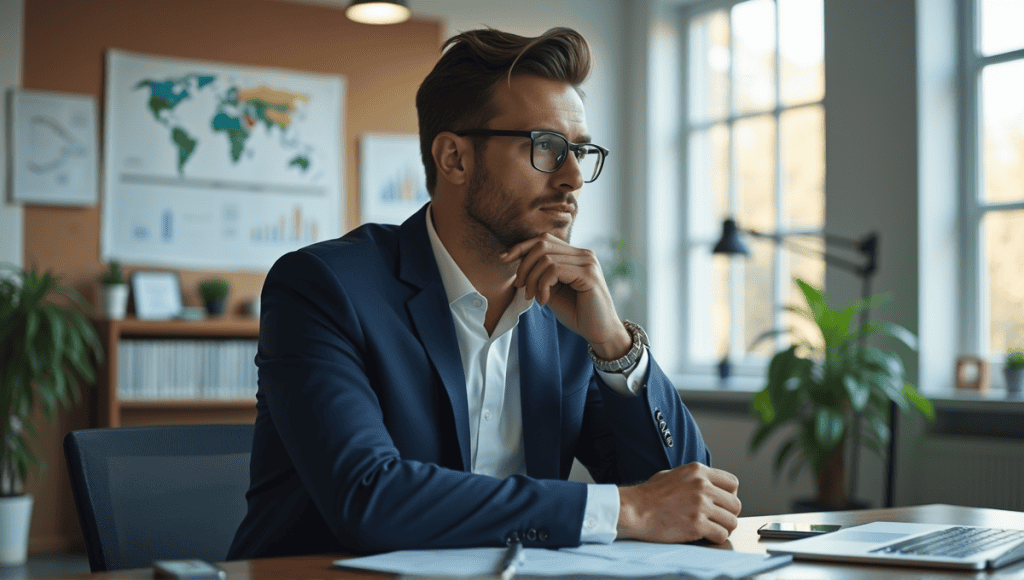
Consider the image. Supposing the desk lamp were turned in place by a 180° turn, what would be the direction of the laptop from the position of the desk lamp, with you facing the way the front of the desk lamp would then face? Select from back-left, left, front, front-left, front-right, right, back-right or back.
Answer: right

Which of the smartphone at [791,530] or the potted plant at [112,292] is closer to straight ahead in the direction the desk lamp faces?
the potted plant

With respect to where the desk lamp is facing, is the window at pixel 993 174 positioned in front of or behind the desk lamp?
behind

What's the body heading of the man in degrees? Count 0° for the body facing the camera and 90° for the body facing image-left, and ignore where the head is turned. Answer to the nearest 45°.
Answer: approximately 315°

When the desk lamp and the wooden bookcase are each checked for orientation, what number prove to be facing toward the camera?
1

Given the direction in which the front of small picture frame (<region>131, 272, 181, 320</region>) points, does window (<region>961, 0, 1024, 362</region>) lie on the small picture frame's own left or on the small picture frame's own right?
on the small picture frame's own left

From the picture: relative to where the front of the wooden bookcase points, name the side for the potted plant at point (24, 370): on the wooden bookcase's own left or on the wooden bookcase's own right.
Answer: on the wooden bookcase's own right

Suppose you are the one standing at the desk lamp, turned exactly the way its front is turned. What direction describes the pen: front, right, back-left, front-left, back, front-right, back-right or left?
left

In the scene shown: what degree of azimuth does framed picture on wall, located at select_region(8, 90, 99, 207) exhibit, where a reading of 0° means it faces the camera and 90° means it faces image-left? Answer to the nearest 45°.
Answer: approximately 0°

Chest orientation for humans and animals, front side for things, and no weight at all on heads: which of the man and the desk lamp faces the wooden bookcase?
the desk lamp

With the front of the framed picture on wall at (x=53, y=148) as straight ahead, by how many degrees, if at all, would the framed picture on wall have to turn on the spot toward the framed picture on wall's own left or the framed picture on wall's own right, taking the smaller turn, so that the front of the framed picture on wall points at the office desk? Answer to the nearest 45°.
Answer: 0° — it already faces it

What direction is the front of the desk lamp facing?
to the viewer's left
